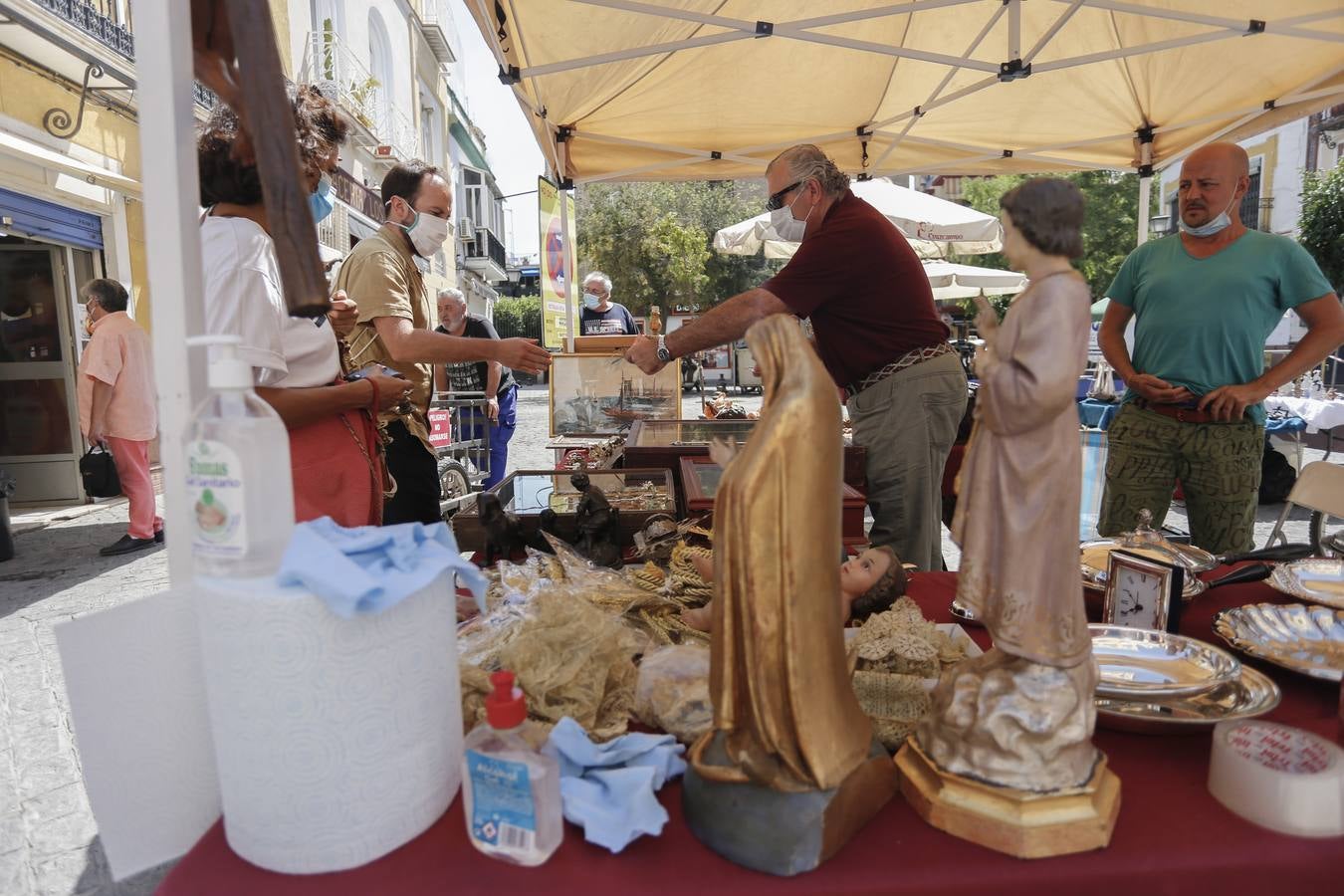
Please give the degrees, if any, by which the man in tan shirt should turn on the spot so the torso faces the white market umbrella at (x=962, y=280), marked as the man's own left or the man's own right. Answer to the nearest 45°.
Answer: approximately 45° to the man's own left

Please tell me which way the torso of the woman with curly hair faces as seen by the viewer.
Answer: to the viewer's right

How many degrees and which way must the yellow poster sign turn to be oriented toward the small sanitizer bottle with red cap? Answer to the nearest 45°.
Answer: approximately 45° to its right

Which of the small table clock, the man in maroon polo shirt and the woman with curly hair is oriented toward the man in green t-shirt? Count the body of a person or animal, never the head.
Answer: the woman with curly hair

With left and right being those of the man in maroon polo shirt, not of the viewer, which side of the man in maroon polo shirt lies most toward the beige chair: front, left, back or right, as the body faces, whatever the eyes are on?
back

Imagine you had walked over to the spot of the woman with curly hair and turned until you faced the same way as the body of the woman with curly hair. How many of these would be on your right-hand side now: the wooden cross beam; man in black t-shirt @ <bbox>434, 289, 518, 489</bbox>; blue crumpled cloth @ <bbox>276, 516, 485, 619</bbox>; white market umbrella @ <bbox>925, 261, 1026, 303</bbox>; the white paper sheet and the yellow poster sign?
3

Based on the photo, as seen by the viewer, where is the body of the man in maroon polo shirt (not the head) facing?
to the viewer's left

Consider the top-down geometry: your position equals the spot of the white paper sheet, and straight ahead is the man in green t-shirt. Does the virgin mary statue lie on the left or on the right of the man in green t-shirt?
right

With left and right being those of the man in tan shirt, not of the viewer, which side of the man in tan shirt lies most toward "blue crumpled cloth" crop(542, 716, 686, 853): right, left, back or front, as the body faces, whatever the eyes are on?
right

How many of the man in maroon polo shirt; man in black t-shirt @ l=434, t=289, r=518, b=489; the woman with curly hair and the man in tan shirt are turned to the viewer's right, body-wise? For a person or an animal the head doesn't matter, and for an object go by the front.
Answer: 2
